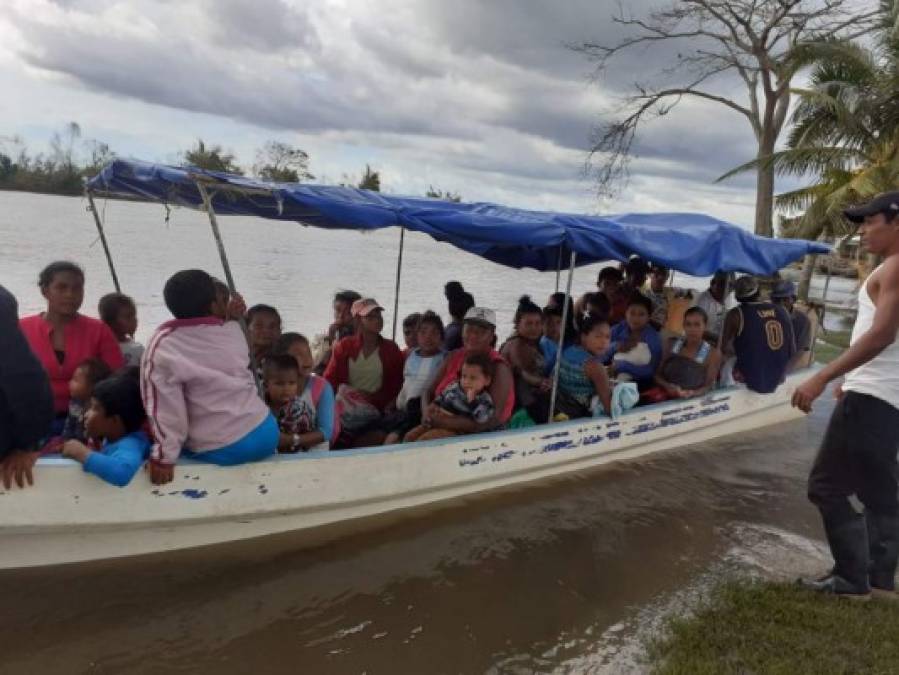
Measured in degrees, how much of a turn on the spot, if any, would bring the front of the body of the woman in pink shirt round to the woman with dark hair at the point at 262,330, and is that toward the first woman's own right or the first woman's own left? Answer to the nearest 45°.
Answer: approximately 90° to the first woman's own left

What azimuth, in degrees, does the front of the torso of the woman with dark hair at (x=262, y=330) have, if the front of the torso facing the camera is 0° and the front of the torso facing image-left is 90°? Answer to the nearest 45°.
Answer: approximately 0°

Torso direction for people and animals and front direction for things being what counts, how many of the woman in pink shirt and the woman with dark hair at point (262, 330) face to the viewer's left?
0

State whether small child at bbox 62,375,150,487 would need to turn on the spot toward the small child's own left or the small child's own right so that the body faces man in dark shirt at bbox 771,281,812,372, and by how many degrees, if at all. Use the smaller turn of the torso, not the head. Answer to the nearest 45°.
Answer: approximately 180°

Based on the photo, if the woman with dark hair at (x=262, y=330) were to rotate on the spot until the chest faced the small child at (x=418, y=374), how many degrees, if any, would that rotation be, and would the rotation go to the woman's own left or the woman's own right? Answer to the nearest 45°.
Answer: approximately 90° to the woman's own left

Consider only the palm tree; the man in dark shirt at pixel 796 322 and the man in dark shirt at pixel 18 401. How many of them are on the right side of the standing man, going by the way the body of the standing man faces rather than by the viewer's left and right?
2

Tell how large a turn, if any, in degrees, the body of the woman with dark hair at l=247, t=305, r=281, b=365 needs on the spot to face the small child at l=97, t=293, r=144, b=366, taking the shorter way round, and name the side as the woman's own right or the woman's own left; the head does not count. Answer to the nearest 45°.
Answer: approximately 90° to the woman's own right

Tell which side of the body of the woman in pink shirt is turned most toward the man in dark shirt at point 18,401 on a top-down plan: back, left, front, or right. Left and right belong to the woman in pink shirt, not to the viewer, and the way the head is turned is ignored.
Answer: front

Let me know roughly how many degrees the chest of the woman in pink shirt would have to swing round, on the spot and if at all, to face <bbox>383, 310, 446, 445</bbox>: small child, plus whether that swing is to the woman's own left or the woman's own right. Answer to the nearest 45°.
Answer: approximately 90° to the woman's own left

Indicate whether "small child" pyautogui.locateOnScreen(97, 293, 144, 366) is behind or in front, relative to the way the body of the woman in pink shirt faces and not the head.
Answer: behind

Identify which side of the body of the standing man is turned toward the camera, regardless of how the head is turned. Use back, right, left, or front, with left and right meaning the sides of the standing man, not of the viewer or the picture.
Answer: left

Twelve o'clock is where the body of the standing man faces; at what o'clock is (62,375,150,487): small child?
The small child is roughly at 11 o'clock from the standing man.
